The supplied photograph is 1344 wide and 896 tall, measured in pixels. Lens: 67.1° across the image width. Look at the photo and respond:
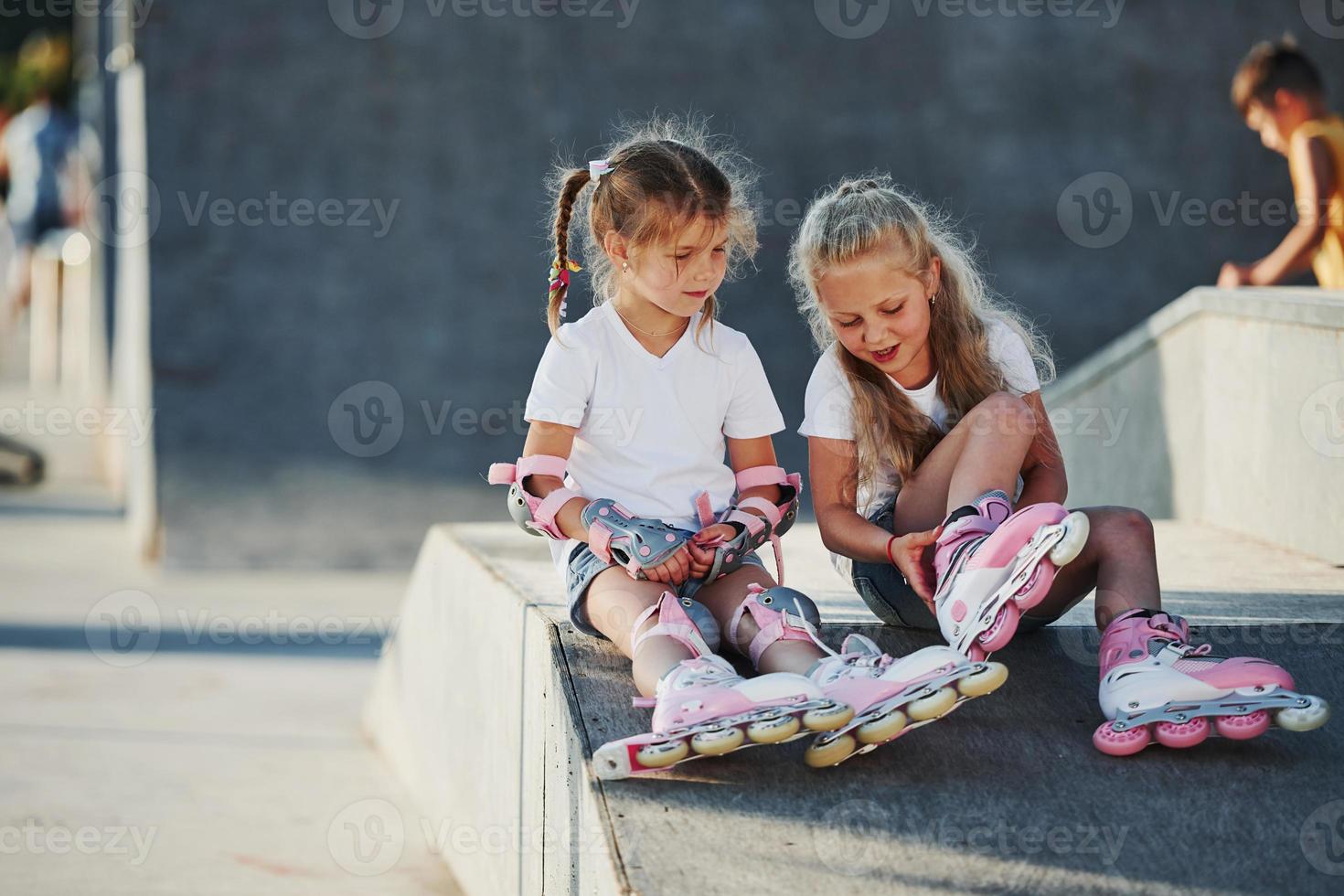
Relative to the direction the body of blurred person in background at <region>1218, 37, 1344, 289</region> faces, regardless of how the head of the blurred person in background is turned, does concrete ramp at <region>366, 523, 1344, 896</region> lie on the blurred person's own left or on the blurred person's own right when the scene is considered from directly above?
on the blurred person's own left

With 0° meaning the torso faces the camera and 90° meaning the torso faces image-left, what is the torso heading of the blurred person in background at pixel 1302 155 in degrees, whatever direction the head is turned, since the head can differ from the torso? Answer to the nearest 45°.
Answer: approximately 90°

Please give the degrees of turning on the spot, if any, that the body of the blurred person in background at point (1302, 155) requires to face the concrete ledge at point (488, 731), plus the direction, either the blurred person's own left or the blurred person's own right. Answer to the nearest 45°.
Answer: approximately 45° to the blurred person's own left

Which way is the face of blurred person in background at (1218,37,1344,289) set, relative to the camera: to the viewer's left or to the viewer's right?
to the viewer's left

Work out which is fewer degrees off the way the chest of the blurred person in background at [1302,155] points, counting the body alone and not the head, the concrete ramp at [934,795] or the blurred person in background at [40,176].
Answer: the blurred person in background

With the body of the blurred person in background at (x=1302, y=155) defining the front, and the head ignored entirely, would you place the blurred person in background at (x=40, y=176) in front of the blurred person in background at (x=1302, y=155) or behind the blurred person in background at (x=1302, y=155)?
in front
